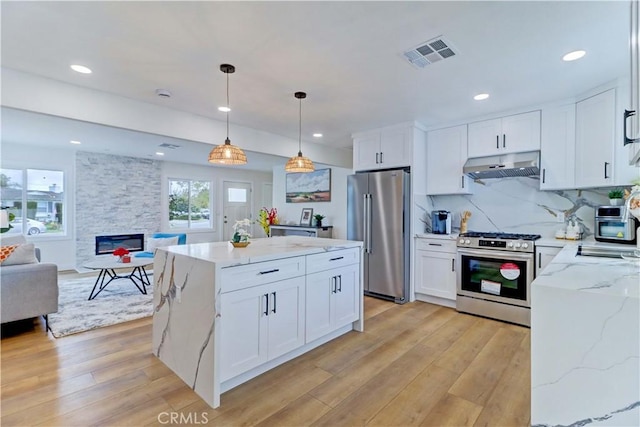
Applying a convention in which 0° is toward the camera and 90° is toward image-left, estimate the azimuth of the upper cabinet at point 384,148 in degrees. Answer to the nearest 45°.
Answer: approximately 45°

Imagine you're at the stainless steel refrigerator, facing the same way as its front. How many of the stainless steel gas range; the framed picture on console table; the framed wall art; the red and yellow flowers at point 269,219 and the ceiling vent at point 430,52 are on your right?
3

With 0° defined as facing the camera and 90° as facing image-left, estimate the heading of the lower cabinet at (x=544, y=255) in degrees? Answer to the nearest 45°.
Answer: approximately 0°

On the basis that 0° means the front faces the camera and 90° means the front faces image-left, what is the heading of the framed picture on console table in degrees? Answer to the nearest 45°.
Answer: approximately 45°

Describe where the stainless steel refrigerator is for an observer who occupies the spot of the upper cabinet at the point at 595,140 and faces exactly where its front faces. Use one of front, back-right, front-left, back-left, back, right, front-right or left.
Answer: front-right

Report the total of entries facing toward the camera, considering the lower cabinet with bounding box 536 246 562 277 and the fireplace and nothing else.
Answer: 2

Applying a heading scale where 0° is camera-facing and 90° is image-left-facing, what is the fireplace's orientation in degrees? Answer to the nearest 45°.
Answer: approximately 0°

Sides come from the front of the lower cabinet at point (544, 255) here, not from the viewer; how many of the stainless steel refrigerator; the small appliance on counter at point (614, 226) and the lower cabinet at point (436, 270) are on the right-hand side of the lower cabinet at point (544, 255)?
2

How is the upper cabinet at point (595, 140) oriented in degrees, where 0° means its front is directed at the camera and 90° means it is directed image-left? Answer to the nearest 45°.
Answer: approximately 45°
